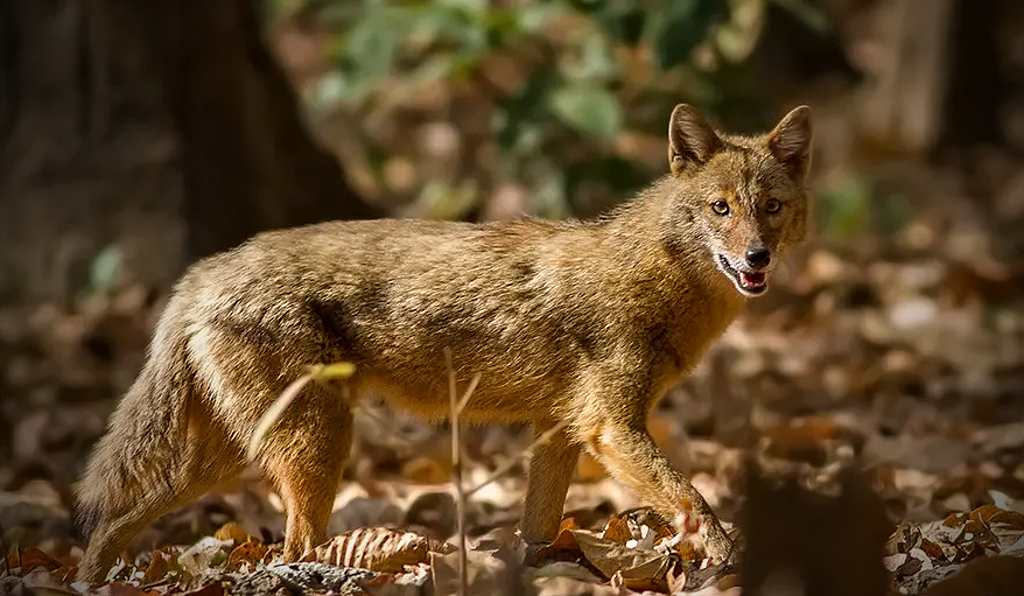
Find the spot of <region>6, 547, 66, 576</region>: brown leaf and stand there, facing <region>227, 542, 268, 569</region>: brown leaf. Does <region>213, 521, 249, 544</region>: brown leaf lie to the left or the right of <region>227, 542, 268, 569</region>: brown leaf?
left

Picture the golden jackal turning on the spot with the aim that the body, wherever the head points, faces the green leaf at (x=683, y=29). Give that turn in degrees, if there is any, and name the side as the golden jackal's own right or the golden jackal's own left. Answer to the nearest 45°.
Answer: approximately 45° to the golden jackal's own left

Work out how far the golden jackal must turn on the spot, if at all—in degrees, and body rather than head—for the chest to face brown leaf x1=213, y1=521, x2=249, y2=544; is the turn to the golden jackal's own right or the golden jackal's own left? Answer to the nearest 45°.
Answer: approximately 180°

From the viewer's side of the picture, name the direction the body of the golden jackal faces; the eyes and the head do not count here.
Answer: to the viewer's right

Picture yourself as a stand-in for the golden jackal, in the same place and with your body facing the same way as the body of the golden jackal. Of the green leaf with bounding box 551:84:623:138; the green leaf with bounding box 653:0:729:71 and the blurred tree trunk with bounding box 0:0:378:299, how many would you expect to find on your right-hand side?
0

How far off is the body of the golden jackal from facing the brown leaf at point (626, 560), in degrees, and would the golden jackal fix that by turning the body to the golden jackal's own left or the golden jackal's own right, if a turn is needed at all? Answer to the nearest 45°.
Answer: approximately 45° to the golden jackal's own right

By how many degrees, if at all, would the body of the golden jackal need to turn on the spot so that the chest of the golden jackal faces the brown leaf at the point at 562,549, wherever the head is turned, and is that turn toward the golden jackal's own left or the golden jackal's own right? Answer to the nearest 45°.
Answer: approximately 45° to the golden jackal's own right

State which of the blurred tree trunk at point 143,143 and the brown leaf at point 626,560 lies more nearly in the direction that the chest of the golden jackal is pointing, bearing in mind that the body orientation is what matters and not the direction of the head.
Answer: the brown leaf

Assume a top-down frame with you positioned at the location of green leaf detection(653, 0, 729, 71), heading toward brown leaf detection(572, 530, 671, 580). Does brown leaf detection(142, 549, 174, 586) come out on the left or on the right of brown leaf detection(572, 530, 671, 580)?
right

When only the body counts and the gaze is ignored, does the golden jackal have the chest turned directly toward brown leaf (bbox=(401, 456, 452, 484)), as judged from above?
no

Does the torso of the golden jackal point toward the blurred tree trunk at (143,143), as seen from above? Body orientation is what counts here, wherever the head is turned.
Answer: no

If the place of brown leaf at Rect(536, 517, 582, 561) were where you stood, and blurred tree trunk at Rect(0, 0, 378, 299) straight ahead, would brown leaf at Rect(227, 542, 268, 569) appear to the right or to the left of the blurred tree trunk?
left

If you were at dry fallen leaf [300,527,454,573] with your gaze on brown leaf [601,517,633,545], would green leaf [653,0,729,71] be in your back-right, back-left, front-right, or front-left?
front-left

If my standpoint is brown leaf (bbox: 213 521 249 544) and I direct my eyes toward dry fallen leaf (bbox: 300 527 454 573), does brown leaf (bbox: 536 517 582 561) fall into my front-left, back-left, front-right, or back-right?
front-left

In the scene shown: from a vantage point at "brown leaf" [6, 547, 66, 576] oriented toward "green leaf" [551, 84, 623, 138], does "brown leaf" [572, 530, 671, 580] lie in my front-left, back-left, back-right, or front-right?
front-right

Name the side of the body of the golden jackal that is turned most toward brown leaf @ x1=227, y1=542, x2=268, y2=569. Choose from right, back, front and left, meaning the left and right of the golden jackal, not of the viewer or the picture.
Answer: back
